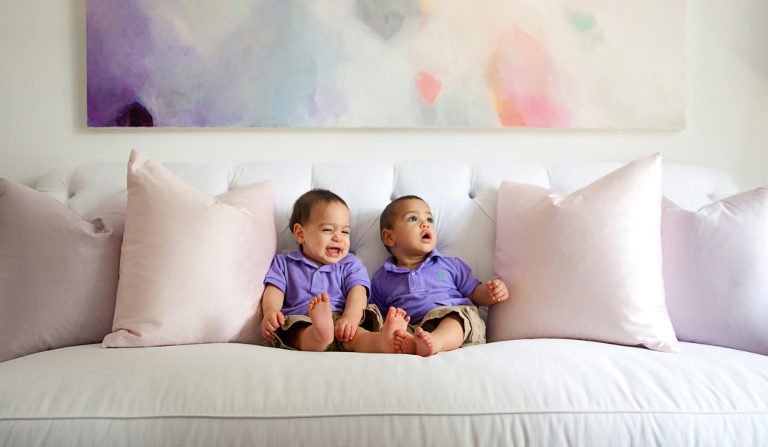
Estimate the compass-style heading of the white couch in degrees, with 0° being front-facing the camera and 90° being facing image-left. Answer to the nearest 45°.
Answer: approximately 0°

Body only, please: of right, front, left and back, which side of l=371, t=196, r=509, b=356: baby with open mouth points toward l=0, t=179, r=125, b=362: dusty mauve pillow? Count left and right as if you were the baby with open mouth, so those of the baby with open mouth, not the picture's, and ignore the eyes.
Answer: right

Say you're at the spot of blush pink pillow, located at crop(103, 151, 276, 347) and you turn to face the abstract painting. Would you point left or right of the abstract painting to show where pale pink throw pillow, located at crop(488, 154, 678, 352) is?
right

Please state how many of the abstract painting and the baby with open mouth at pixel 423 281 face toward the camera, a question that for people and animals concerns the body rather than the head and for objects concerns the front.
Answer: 2

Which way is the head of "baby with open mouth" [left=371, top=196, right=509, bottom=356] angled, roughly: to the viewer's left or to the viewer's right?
to the viewer's right

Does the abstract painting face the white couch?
yes

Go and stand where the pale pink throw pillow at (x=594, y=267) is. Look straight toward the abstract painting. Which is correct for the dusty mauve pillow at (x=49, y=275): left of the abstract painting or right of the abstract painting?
left

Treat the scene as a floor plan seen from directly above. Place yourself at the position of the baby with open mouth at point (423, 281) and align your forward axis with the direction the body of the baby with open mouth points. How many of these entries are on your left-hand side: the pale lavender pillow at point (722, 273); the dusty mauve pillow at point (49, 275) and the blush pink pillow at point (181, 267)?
1

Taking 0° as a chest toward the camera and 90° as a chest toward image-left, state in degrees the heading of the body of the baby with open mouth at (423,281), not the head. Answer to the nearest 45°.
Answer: approximately 0°
